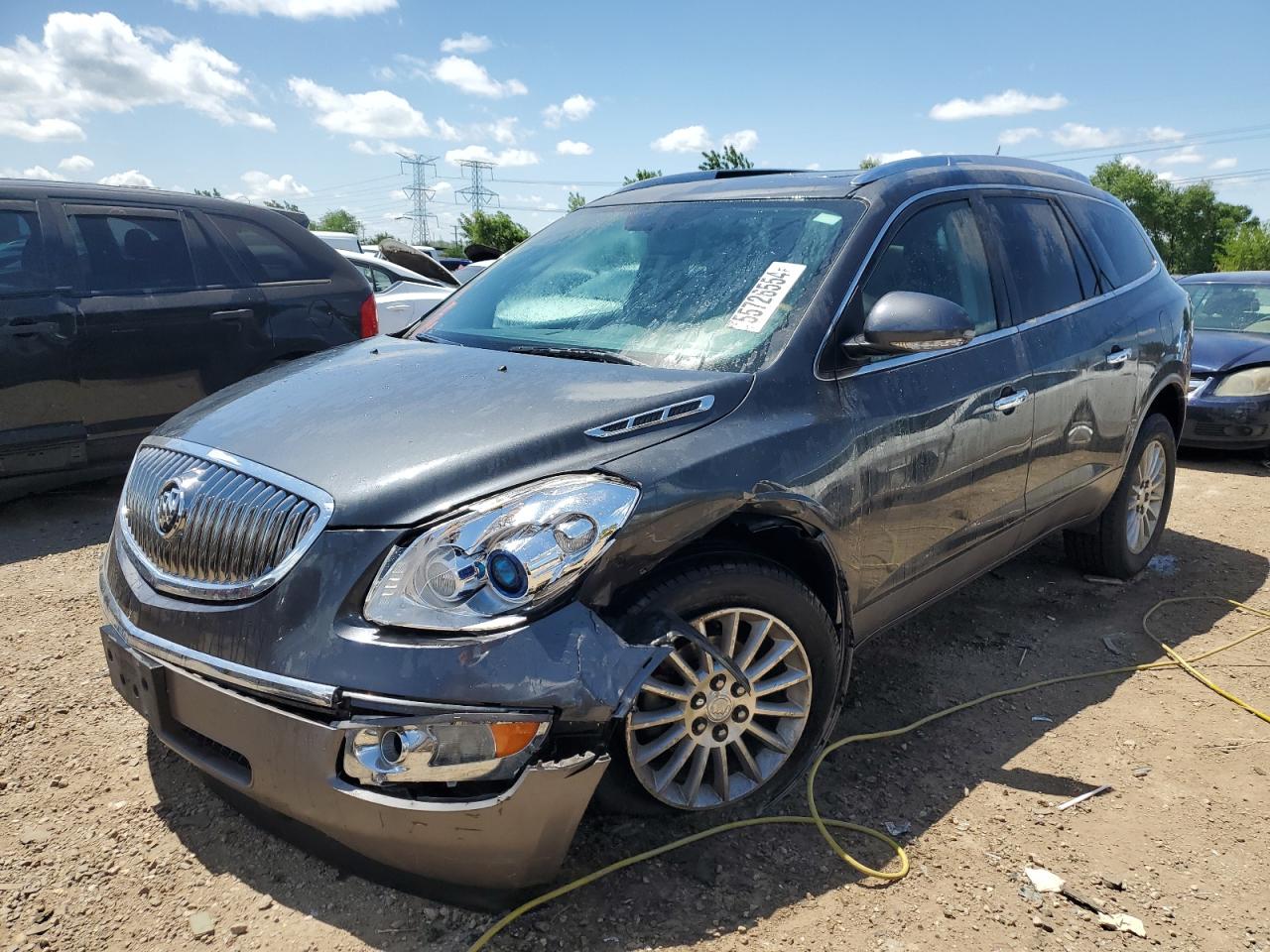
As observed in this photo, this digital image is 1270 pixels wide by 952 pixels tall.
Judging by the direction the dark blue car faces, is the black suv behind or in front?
in front

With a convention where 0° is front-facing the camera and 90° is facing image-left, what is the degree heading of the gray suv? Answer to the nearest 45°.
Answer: approximately 45°

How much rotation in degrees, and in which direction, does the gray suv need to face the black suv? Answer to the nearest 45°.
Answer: approximately 90° to its right

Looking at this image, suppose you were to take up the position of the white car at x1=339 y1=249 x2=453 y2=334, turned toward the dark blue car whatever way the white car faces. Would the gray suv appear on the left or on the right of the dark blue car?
right

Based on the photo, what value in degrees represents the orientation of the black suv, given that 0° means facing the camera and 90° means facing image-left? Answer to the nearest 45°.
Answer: approximately 90°

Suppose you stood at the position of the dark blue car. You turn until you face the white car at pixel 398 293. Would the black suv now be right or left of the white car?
left

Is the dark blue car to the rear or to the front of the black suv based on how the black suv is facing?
to the rear

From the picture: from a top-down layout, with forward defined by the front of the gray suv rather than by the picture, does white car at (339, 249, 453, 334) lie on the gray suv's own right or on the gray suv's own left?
on the gray suv's own right

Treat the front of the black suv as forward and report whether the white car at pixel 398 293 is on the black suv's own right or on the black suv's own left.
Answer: on the black suv's own right

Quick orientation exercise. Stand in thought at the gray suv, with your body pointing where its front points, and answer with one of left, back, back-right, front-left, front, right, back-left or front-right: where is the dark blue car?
back

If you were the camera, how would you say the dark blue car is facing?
facing the viewer and to the left of the viewer
